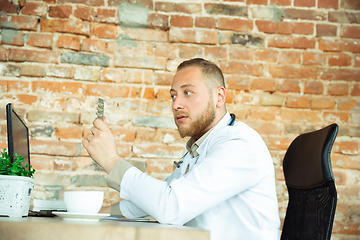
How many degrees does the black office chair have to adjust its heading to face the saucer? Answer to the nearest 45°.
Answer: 0° — it already faces it

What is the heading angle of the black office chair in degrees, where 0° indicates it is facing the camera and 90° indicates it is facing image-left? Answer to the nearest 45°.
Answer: approximately 45°

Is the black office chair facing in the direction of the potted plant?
yes

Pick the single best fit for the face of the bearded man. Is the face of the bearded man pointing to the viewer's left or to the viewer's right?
to the viewer's left

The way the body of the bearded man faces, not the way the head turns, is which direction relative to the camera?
to the viewer's left
